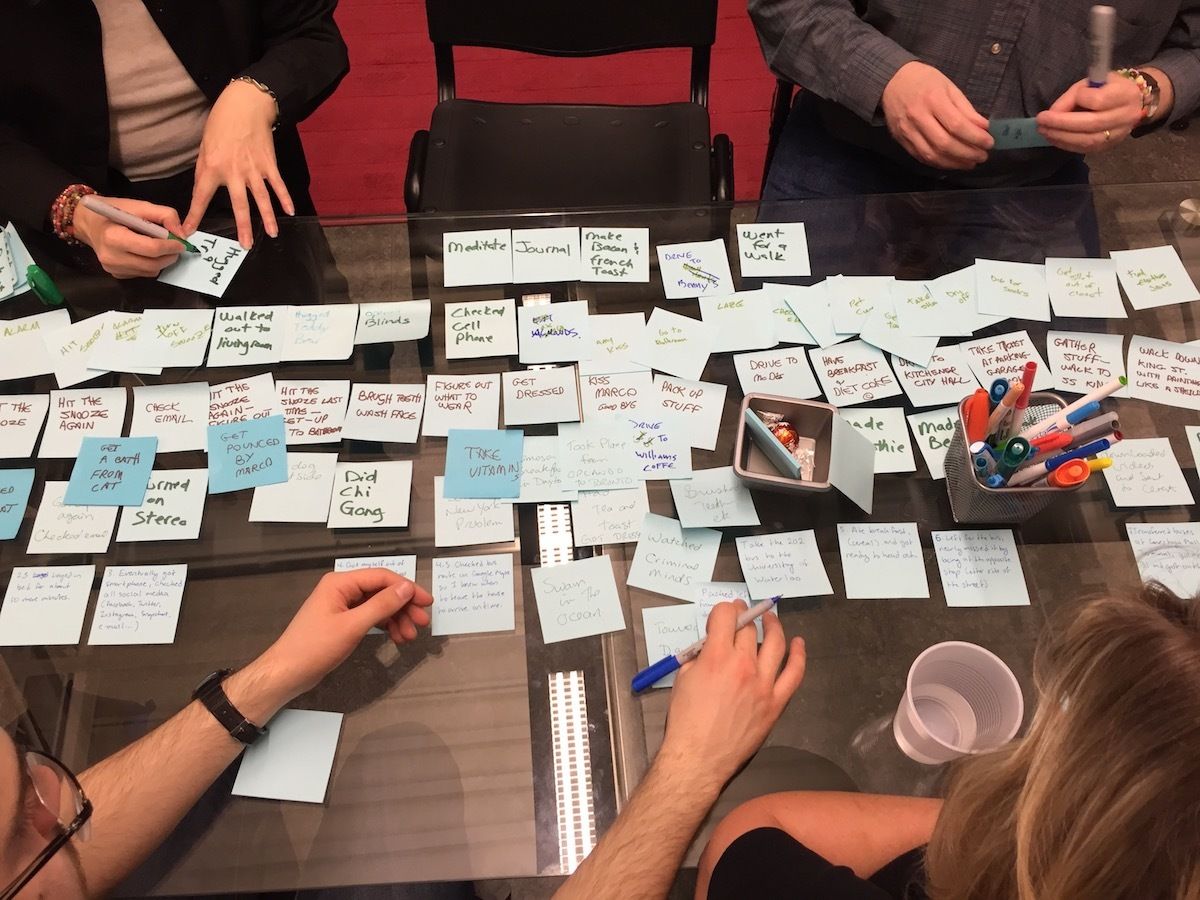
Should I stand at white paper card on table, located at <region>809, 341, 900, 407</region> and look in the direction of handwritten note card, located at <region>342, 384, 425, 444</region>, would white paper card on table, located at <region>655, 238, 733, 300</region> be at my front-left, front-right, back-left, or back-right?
front-right

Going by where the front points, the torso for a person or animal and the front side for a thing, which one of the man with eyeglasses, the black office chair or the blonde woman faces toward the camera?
the black office chair

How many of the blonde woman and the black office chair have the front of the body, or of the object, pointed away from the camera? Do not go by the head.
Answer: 1

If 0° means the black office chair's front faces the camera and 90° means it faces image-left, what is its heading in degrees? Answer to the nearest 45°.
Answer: approximately 0°

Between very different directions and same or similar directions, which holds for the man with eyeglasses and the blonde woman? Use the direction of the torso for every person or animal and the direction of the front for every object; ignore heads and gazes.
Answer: same or similar directions

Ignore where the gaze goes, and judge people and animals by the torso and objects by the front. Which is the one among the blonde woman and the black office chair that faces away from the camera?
the blonde woman

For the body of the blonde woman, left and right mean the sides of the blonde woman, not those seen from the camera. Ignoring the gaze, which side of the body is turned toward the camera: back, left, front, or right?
back

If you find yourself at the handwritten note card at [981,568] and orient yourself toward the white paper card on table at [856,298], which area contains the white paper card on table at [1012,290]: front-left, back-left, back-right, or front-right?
front-right

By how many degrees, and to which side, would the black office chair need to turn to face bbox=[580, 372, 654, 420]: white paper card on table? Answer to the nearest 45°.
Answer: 0° — it already faces it

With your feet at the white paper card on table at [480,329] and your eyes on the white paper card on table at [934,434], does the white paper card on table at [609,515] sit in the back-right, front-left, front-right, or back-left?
front-right

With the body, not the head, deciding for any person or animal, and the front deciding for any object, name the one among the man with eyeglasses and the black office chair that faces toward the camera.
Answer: the black office chair

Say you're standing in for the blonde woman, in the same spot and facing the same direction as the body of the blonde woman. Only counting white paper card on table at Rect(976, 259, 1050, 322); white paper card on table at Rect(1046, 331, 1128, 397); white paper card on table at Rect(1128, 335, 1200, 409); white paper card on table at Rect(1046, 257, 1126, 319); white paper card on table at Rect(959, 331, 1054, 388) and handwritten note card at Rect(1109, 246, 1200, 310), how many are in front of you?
6

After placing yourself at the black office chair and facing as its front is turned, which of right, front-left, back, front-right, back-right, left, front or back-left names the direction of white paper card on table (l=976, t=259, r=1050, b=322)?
front-left

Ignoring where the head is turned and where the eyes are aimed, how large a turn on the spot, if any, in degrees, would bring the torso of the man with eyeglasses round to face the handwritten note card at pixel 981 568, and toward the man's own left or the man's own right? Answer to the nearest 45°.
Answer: approximately 45° to the man's own right
